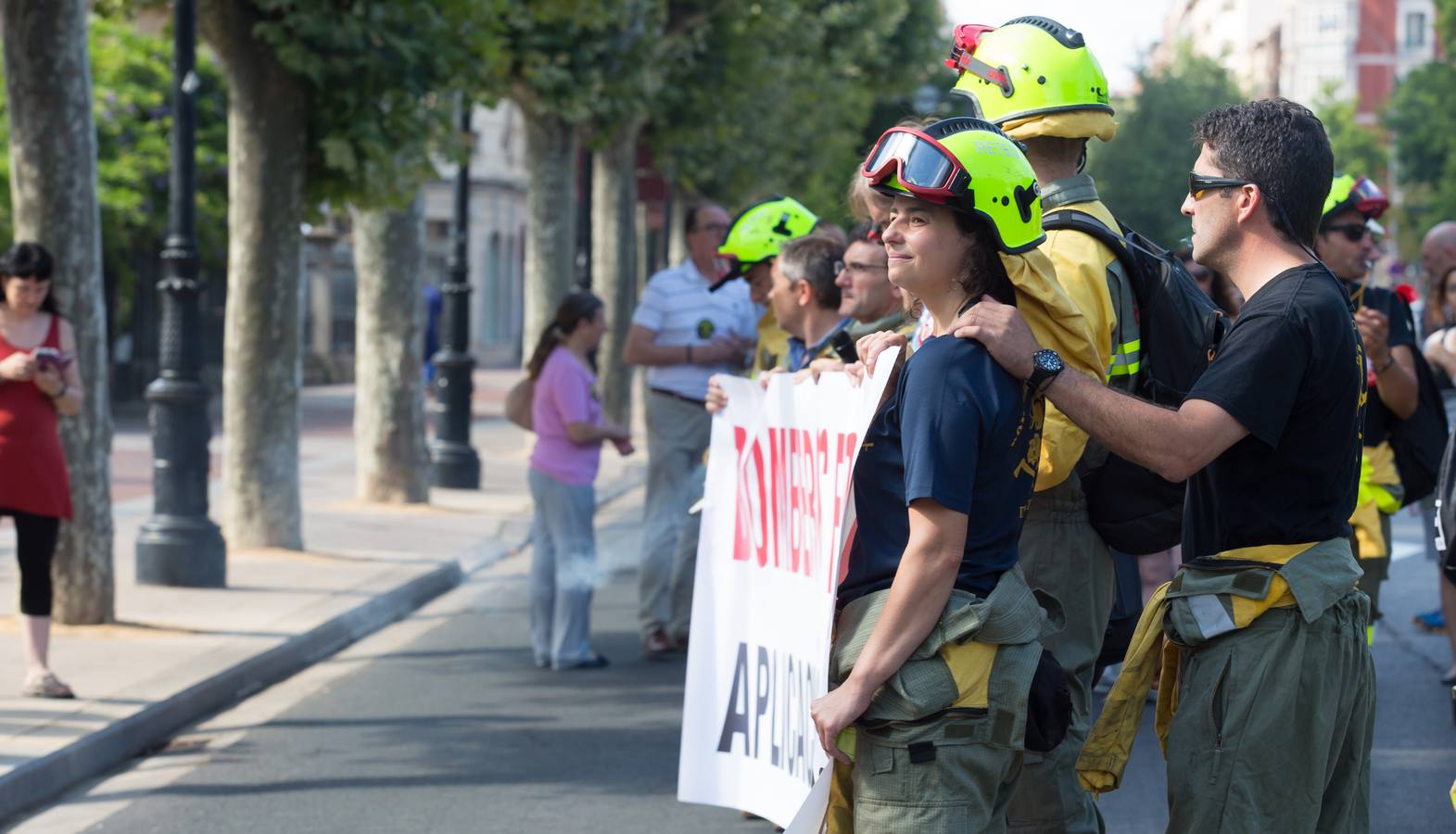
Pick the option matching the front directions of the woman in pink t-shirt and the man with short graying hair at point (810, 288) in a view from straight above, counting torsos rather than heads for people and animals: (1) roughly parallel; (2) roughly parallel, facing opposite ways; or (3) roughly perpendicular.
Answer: roughly parallel, facing opposite ways

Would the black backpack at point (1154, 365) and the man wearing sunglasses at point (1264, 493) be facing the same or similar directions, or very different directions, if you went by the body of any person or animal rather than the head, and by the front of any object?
very different directions

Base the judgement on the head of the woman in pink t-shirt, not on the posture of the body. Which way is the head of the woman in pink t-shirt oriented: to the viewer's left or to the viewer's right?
to the viewer's right

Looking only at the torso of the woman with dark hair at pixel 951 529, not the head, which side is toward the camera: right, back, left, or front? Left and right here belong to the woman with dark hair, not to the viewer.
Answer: left

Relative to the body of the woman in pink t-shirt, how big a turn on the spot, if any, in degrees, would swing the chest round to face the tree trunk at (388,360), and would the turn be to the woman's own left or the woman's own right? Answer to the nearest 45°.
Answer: approximately 90° to the woman's own left

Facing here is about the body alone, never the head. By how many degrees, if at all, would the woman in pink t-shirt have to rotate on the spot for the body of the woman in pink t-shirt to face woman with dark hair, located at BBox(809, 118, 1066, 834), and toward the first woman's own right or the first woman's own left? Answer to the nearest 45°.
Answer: approximately 90° to the first woman's own right

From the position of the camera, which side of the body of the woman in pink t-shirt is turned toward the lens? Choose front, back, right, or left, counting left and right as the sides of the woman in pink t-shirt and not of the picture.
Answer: right

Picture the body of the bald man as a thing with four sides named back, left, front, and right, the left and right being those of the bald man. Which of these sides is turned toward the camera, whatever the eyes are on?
left

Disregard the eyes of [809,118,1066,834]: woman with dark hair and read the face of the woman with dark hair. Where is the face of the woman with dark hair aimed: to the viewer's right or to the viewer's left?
to the viewer's left

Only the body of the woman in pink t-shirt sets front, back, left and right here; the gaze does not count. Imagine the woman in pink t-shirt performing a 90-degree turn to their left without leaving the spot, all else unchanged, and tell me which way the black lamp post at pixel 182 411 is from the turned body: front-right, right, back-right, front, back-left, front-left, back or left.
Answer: front-left

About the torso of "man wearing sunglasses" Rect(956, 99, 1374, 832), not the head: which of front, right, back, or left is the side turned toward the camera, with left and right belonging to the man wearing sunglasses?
left

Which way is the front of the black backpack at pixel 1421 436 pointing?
to the viewer's right

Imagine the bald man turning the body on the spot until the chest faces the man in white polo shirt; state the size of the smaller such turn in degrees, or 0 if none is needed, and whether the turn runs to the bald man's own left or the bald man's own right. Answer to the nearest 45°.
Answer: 0° — they already face them

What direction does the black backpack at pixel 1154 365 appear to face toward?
to the viewer's right

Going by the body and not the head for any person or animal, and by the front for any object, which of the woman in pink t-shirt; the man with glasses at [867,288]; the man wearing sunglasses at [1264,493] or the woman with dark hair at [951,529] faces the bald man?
the woman in pink t-shirt

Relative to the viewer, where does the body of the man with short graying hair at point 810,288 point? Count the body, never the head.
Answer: to the viewer's left

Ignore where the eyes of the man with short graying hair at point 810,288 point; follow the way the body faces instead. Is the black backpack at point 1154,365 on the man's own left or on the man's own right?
on the man's own left

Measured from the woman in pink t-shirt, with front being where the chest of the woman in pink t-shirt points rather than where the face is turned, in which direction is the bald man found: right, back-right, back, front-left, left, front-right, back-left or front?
front
